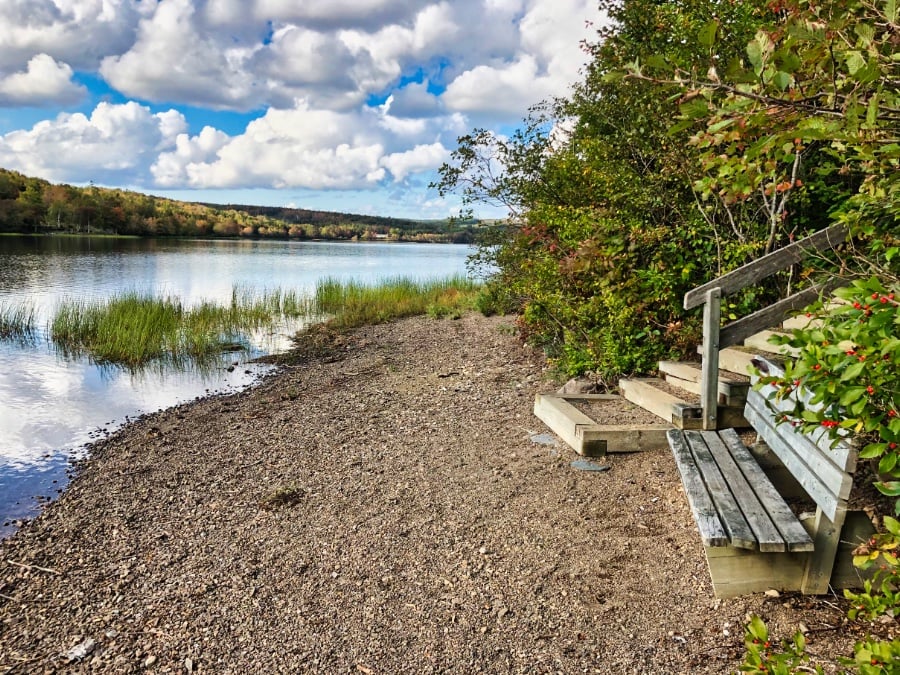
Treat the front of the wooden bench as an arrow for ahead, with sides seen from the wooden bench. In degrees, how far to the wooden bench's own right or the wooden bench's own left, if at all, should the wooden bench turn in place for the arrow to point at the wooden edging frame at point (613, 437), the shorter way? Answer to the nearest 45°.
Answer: approximately 45° to the wooden bench's own right

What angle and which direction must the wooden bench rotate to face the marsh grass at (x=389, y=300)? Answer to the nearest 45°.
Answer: approximately 45° to its right

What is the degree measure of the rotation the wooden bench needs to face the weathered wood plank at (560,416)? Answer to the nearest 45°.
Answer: approximately 45° to its right

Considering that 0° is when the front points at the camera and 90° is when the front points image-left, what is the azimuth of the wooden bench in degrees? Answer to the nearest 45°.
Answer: approximately 90°

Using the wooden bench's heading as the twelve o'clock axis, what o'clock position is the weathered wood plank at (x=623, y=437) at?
The weathered wood plank is roughly at 2 o'clock from the wooden bench.
